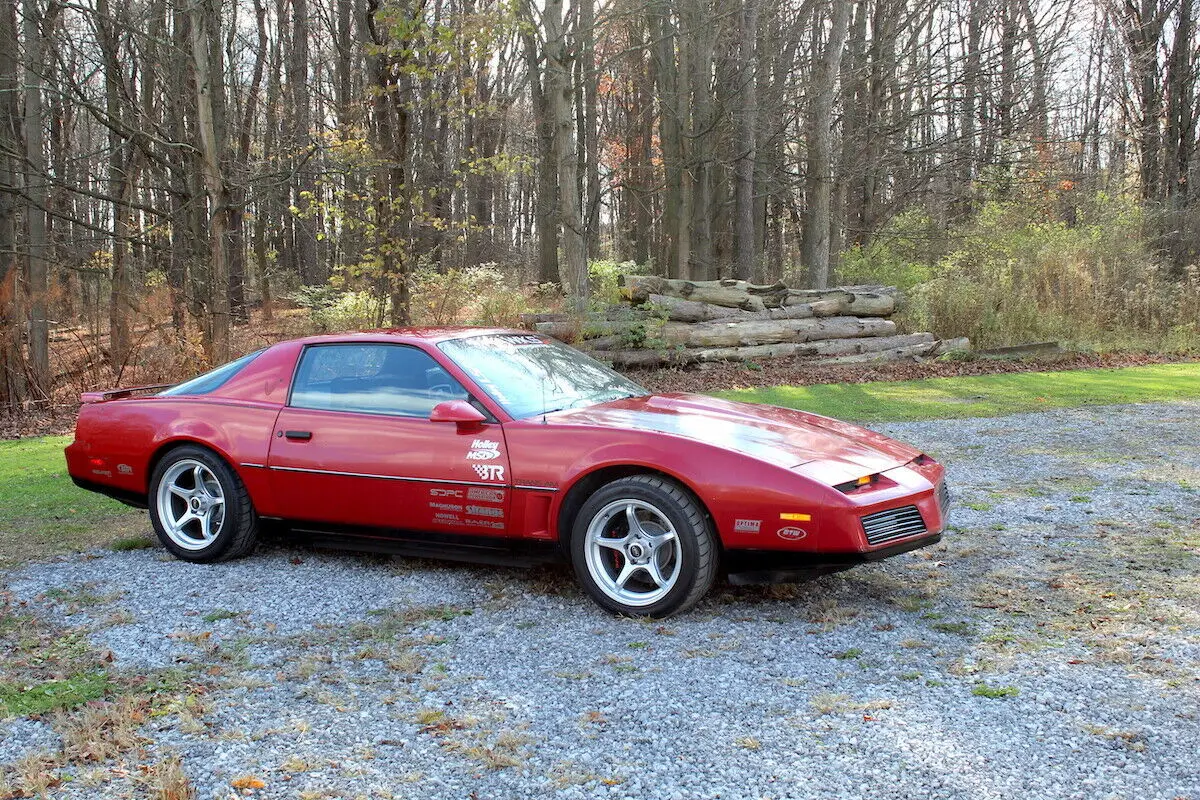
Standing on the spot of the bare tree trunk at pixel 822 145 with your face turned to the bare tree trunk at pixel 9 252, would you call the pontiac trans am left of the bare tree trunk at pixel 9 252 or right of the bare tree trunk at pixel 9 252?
left

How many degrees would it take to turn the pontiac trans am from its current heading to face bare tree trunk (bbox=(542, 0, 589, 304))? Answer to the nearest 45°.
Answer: approximately 135° to its left

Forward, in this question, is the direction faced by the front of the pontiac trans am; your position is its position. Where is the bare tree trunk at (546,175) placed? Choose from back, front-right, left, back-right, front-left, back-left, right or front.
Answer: back-left

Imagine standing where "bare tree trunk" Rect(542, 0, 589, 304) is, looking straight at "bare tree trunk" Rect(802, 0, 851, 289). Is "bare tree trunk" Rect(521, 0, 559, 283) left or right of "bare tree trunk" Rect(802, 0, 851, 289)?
left

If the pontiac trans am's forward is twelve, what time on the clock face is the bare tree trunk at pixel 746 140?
The bare tree trunk is roughly at 8 o'clock from the pontiac trans am.

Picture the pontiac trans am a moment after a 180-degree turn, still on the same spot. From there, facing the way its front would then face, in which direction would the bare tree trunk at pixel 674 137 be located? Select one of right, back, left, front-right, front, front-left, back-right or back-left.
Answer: front-right

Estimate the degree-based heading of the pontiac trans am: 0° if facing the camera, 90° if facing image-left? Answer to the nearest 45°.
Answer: approximately 315°

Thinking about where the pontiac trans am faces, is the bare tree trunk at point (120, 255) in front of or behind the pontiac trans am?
behind
